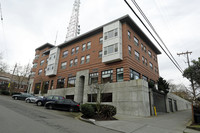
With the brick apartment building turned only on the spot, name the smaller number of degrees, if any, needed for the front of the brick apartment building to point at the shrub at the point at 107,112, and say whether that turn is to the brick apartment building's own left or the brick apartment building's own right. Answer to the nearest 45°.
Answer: approximately 45° to the brick apartment building's own left

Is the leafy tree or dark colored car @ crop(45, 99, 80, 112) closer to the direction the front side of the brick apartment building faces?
the dark colored car

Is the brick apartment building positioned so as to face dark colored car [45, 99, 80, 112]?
yes

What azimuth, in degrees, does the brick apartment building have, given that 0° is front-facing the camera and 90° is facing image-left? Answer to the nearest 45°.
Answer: approximately 45°

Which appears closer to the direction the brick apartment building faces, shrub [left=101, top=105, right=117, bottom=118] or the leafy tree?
the shrub
